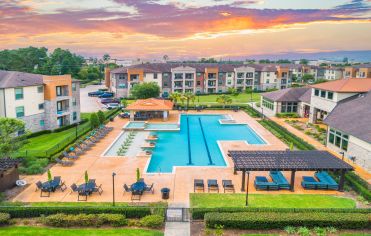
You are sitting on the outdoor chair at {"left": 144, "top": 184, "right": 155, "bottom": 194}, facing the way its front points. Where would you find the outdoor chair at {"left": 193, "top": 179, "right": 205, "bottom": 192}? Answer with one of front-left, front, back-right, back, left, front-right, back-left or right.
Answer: back

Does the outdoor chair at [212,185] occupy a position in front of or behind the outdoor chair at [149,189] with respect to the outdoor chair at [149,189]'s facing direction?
behind

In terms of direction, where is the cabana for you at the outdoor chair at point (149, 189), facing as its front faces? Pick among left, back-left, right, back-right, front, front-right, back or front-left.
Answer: right

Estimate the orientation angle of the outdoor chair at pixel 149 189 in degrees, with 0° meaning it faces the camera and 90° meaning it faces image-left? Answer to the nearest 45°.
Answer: approximately 90°

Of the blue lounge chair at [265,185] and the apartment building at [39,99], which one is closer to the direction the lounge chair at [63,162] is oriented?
the blue lounge chair

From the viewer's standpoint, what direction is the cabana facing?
toward the camera

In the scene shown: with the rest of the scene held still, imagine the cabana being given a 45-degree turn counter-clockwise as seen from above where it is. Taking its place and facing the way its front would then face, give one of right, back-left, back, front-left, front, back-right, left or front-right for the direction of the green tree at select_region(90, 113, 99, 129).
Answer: right

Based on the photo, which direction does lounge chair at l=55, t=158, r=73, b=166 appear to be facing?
to the viewer's right

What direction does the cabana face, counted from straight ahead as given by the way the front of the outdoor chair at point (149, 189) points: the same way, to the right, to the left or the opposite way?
to the left

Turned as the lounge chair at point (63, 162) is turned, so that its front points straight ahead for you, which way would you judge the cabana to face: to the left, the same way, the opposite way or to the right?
to the right

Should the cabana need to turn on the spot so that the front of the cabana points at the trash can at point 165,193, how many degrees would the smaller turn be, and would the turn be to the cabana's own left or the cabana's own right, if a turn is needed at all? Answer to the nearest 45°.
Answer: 0° — it already faces it

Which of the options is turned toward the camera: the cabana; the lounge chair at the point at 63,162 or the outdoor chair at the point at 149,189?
the cabana

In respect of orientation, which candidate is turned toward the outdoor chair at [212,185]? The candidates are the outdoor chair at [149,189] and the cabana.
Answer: the cabana

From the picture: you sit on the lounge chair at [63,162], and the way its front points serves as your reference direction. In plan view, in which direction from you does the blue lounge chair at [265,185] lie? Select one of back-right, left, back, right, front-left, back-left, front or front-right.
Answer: front-right

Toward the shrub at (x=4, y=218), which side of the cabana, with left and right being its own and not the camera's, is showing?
front

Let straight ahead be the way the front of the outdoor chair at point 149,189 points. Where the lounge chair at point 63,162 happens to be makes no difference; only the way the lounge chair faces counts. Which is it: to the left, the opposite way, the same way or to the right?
the opposite way

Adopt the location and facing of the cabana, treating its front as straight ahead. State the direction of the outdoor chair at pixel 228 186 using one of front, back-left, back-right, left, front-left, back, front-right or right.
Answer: front

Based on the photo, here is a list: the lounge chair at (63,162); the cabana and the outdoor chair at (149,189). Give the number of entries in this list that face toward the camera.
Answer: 1
